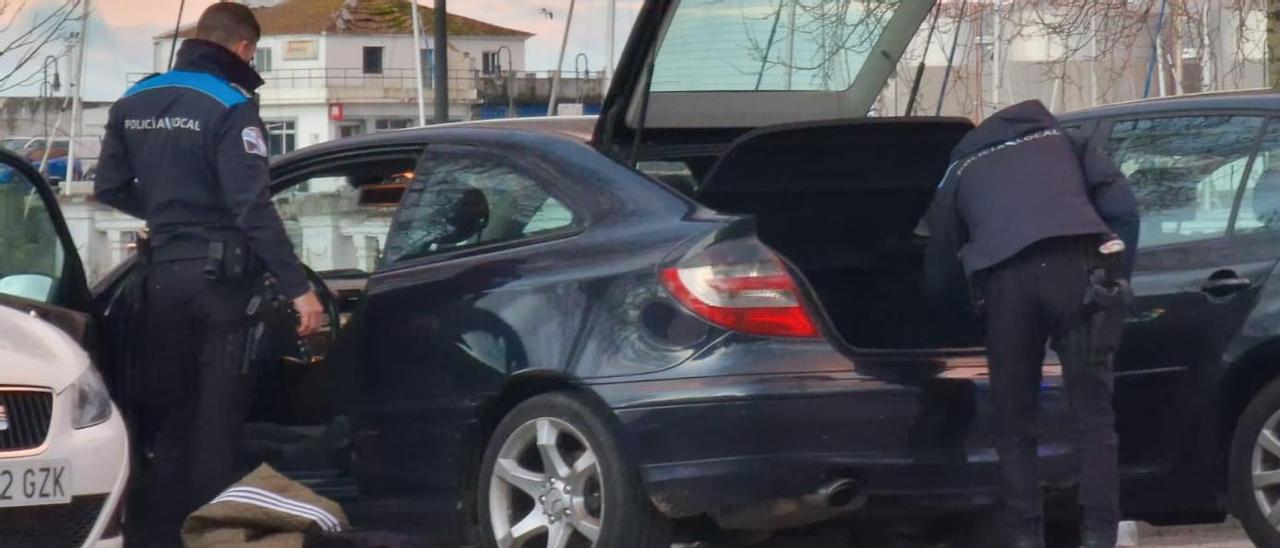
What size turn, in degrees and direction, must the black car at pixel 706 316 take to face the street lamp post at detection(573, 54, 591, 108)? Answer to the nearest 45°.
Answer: approximately 45° to its right

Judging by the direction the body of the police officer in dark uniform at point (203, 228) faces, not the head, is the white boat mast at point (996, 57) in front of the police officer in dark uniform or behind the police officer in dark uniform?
in front

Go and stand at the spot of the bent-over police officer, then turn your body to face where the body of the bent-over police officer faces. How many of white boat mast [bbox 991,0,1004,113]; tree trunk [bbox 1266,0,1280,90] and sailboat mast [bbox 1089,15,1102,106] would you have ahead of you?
3

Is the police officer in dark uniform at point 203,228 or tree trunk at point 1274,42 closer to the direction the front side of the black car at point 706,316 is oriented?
the police officer in dark uniform

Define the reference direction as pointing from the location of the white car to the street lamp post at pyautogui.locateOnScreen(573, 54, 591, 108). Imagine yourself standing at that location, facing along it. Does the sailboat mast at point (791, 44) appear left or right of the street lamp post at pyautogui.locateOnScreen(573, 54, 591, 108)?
right

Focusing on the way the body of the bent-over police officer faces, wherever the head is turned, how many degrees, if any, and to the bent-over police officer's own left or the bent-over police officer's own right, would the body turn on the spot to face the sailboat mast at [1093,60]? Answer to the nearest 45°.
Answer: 0° — they already face it

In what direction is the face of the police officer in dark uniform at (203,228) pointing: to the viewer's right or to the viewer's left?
to the viewer's right

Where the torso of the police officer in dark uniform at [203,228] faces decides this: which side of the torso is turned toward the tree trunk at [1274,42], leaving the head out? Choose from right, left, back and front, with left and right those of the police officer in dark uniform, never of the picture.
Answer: front

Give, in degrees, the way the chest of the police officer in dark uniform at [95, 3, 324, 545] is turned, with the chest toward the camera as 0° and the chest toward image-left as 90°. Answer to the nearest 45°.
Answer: approximately 225°

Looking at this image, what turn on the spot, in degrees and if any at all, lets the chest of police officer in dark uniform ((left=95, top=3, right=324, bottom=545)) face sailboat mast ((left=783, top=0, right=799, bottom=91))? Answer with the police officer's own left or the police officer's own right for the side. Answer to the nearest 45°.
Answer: approximately 45° to the police officer's own right

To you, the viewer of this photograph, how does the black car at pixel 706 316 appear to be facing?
facing away from the viewer and to the left of the viewer

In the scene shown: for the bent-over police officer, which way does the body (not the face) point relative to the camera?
away from the camera

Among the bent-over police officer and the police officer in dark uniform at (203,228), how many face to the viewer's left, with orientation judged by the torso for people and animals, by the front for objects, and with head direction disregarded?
0

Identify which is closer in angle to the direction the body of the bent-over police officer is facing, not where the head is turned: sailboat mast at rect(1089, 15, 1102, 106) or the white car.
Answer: the sailboat mast
